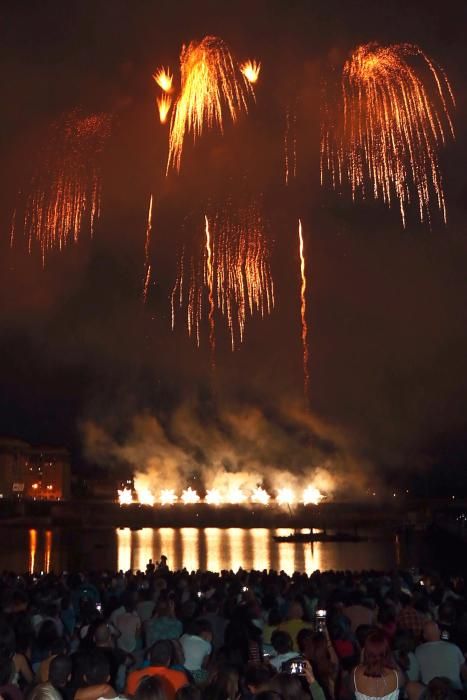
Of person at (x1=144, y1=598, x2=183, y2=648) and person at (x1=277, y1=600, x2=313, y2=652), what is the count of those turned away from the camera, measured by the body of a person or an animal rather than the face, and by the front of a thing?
2

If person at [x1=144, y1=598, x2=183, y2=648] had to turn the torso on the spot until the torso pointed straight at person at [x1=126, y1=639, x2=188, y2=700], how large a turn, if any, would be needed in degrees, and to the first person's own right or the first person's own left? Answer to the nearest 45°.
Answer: approximately 180°

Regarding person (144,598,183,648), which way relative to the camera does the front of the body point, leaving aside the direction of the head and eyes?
away from the camera

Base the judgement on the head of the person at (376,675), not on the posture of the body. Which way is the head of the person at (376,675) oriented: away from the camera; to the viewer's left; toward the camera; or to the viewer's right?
away from the camera

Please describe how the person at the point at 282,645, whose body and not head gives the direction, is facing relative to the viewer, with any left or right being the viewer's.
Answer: facing away from the viewer

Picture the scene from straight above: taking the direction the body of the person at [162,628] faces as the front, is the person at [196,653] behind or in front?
behind

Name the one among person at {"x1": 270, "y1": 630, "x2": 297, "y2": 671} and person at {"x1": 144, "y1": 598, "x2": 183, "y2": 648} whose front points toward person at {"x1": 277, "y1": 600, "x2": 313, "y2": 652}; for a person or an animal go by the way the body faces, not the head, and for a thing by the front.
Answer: person at {"x1": 270, "y1": 630, "x2": 297, "y2": 671}

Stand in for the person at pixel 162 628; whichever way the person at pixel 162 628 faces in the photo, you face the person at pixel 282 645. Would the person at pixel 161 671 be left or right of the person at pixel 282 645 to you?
right

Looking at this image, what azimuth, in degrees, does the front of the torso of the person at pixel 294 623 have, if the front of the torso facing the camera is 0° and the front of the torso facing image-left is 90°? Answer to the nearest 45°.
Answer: approximately 180°

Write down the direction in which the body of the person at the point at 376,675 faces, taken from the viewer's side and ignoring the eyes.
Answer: away from the camera

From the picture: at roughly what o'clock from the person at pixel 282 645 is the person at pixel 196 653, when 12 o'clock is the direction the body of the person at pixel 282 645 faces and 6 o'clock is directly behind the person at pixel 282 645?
the person at pixel 196 653 is roughly at 10 o'clock from the person at pixel 282 645.

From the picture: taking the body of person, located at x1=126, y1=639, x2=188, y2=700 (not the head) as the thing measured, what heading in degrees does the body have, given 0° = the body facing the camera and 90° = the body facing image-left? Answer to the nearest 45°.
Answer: approximately 180°
